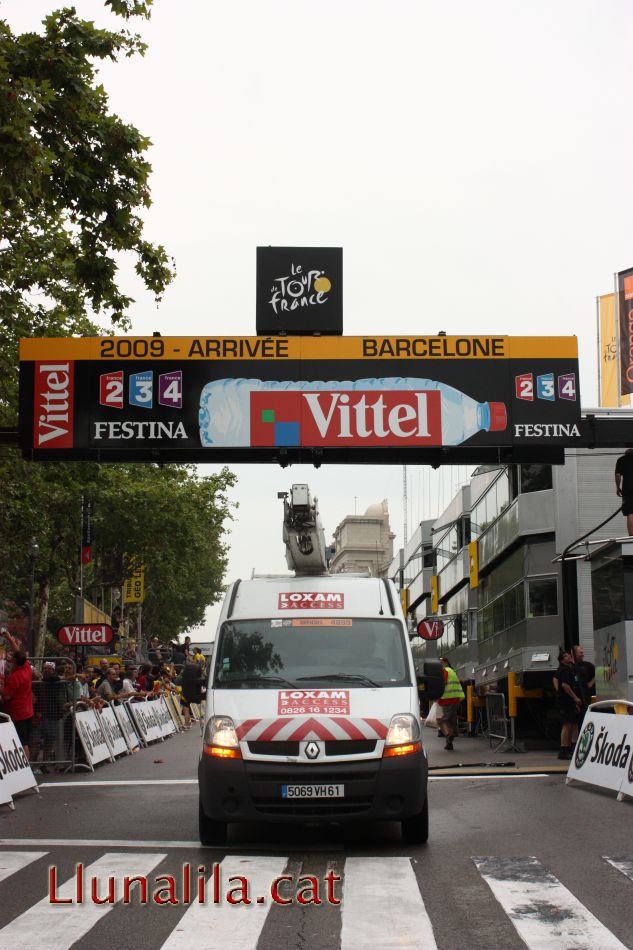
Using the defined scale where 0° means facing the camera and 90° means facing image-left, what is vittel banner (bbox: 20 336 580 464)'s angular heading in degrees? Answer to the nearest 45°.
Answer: approximately 0°

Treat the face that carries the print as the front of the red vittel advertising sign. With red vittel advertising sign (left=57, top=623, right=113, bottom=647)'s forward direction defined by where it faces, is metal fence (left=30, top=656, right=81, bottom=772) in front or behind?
in front
